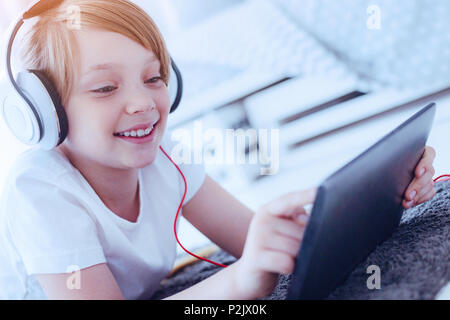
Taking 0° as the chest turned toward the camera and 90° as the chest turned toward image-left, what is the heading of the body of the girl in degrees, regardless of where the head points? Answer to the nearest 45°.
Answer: approximately 315°

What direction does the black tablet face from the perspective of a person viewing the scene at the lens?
facing away from the viewer and to the left of the viewer
